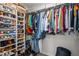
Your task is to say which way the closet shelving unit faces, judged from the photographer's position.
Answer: facing the viewer and to the right of the viewer
